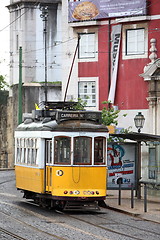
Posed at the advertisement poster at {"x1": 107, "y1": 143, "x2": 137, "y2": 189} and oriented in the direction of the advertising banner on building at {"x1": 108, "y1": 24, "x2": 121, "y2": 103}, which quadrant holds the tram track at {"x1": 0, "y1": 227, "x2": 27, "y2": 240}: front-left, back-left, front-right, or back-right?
back-left

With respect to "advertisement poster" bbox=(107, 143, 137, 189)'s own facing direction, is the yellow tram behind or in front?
in front

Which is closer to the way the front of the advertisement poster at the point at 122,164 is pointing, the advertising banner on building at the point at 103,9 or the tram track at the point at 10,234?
the tram track

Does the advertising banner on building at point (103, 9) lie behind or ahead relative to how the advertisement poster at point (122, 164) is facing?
behind

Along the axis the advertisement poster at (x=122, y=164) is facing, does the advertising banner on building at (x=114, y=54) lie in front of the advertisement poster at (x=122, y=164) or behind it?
behind

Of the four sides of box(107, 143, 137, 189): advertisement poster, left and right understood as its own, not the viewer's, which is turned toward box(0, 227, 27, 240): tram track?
front

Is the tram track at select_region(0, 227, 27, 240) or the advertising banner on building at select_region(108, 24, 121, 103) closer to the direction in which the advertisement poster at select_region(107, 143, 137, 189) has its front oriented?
the tram track

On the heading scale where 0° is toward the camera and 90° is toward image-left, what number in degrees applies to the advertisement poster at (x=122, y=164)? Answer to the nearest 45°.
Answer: approximately 0°

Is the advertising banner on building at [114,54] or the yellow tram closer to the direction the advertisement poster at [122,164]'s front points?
the yellow tram
